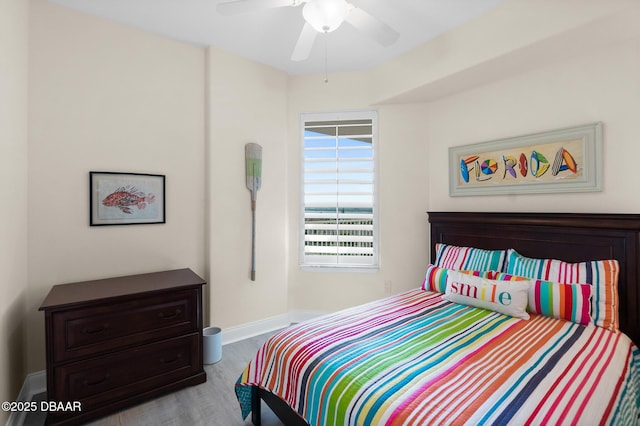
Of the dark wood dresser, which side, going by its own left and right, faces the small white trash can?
left

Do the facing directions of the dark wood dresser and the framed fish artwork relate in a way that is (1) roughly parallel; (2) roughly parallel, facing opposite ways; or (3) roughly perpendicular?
roughly parallel

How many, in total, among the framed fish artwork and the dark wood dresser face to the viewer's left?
0

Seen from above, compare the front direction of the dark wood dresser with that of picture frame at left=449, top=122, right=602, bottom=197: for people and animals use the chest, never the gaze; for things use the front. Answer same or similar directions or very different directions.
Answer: very different directions

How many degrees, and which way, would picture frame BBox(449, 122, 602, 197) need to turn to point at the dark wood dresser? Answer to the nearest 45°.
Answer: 0° — it already faces it

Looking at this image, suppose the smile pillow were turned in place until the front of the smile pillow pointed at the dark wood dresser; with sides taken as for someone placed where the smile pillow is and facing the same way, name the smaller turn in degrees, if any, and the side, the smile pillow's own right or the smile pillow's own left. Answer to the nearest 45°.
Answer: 0° — it already faces it

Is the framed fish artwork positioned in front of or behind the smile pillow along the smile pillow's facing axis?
in front

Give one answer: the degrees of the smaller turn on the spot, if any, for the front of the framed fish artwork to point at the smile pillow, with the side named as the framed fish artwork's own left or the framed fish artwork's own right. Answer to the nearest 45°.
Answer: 0° — it already faces it

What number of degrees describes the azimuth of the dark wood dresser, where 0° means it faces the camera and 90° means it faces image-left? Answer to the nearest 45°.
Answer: approximately 315°

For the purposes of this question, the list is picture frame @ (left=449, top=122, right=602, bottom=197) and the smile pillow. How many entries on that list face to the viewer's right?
0
